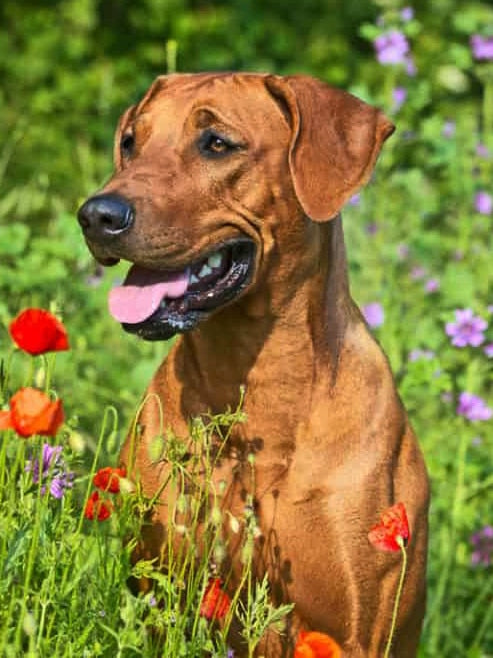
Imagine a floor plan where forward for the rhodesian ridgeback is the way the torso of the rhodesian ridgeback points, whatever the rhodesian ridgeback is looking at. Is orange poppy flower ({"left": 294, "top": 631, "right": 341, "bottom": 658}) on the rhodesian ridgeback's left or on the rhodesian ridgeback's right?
on the rhodesian ridgeback's left

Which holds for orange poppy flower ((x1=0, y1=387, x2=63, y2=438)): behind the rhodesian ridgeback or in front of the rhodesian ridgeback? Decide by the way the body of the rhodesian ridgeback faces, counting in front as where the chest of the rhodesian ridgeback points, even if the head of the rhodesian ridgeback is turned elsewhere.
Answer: in front

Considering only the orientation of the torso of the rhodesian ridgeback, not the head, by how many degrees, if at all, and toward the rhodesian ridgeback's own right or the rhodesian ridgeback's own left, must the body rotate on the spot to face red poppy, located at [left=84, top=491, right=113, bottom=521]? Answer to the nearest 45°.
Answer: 0° — it already faces it

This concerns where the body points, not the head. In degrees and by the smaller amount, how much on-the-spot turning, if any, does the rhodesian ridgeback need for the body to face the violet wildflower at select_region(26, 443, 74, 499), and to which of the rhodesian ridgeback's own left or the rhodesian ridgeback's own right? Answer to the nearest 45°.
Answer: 0° — it already faces it

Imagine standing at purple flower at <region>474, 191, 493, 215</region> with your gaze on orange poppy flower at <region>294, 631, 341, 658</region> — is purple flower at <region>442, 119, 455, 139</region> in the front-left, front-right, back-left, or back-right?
back-right

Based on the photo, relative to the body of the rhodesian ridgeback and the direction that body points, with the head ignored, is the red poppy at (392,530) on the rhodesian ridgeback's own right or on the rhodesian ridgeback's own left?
on the rhodesian ridgeback's own left

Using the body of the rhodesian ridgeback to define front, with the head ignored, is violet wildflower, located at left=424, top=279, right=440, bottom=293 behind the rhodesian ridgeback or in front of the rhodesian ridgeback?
behind

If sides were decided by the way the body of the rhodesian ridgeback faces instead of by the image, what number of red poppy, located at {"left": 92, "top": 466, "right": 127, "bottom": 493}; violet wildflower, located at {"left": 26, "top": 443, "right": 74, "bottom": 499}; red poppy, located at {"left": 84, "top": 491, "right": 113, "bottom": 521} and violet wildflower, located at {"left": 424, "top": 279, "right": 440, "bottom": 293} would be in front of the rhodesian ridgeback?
3

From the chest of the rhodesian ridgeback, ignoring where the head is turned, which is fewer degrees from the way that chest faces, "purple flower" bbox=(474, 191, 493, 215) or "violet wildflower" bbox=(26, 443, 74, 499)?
the violet wildflower
